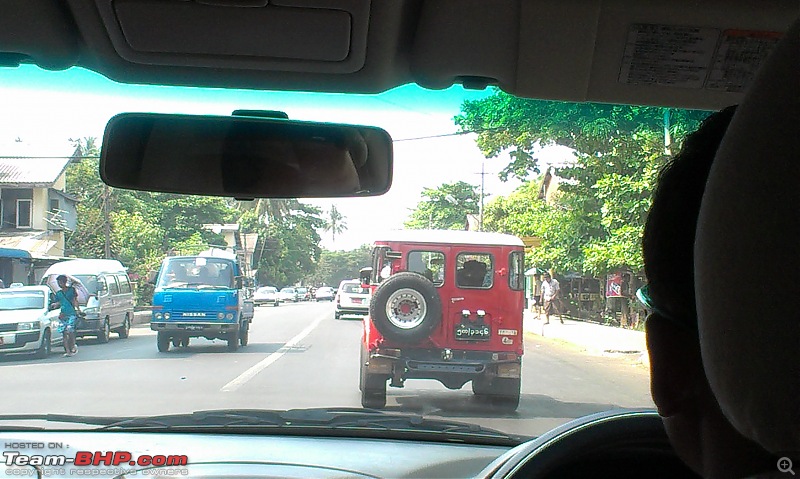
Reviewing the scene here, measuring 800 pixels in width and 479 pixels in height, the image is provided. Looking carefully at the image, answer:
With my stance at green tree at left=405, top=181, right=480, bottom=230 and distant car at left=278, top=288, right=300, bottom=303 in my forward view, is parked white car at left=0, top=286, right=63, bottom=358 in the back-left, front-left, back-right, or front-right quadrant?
back-left

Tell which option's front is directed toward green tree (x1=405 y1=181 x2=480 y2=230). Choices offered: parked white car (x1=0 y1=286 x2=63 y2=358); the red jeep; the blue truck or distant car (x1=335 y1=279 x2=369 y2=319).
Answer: the red jeep

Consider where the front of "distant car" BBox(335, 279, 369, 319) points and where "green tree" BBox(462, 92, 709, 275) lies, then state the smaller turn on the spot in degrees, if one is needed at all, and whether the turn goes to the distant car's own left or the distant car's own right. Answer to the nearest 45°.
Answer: approximately 90° to the distant car's own right

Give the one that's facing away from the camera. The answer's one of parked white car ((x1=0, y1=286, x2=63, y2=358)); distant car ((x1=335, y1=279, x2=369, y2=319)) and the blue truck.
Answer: the distant car

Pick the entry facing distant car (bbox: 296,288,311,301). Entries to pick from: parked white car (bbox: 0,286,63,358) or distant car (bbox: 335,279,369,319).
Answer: distant car (bbox: 335,279,369,319)

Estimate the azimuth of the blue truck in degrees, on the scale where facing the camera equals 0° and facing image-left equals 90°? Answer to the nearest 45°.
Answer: approximately 0°

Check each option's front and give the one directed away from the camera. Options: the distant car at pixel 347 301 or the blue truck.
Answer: the distant car

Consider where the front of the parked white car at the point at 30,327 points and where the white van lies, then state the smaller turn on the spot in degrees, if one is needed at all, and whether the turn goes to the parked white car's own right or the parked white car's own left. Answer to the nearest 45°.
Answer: approximately 180°

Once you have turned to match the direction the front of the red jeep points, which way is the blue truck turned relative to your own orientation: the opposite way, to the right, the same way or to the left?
the opposite way

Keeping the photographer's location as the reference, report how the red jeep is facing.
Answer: facing away from the viewer

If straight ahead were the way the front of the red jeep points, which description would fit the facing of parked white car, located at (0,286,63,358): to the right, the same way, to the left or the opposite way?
the opposite way

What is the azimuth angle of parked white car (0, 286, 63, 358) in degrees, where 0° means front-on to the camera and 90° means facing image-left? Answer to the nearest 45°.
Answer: approximately 45°

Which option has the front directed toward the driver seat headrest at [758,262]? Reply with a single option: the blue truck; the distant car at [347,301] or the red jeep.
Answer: the blue truck

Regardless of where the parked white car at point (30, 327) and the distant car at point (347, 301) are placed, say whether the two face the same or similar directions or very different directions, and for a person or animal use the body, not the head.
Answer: very different directions

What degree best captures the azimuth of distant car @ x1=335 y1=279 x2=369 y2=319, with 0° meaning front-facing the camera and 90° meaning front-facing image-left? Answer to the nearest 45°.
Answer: approximately 180°
